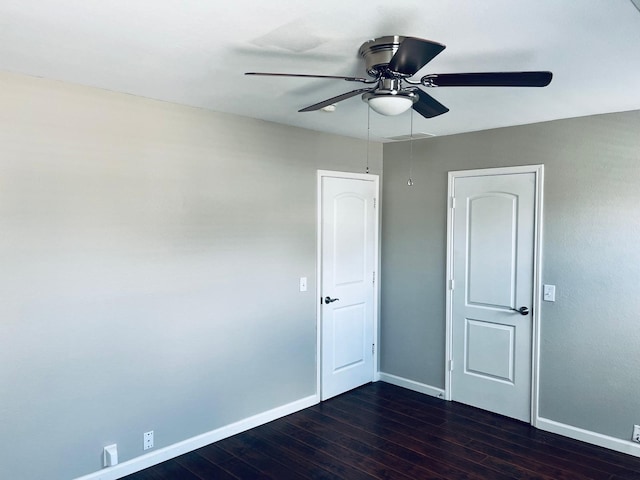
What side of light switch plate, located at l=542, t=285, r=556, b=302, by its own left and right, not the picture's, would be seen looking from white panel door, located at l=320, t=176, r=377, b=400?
right

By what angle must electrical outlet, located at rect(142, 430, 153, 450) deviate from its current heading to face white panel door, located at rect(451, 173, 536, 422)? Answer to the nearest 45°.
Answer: approximately 45° to its left

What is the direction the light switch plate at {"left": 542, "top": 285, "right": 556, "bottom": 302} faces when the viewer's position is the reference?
facing the viewer

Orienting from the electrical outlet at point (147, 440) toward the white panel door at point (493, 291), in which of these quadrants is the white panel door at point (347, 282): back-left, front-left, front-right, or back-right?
front-left

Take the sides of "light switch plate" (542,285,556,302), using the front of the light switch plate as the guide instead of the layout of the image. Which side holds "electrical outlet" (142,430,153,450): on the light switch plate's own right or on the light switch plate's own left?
on the light switch plate's own right

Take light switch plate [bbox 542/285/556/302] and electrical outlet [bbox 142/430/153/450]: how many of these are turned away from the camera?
0

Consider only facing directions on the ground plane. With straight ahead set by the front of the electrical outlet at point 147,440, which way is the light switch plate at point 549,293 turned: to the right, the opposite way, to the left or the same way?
to the right

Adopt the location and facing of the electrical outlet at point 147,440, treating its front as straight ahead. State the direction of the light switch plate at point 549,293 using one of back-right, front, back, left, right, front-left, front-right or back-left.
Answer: front-left

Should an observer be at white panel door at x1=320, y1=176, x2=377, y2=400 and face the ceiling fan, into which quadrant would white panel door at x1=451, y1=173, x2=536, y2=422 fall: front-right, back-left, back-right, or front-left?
front-left
